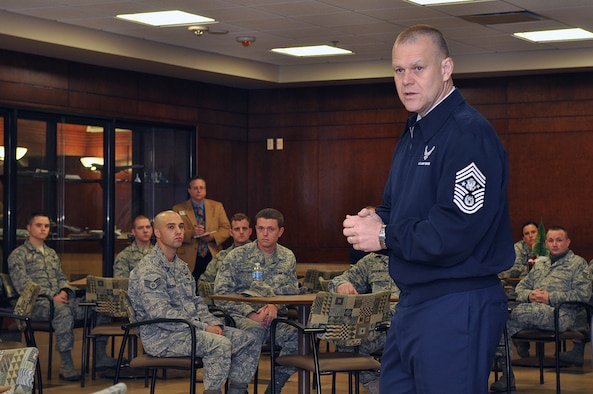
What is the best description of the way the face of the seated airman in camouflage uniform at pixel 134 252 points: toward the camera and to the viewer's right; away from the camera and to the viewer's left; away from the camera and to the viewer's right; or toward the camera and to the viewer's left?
toward the camera and to the viewer's right

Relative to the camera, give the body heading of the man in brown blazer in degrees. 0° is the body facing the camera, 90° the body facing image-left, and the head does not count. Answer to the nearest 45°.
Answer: approximately 0°

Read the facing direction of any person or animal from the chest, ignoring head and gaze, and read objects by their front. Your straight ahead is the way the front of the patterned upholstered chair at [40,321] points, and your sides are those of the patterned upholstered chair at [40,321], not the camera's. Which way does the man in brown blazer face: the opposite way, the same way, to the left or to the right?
to the right

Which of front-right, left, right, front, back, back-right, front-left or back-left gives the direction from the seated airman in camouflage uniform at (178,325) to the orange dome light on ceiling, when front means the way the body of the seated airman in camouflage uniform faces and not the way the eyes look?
back-left

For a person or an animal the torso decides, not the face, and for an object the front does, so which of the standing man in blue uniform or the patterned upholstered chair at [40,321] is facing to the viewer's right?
the patterned upholstered chair

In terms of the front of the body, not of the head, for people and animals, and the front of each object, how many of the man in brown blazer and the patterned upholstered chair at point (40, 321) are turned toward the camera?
1
